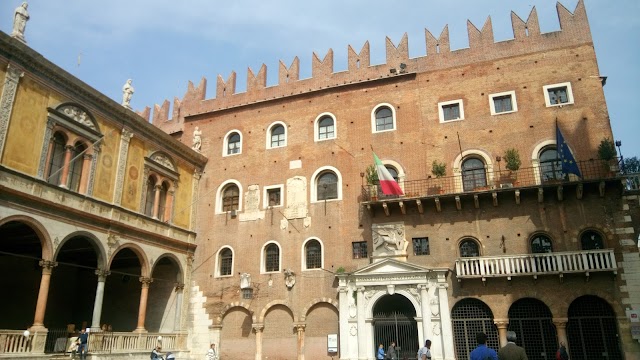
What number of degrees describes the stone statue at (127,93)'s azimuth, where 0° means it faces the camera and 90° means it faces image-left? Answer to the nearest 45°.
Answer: approximately 315°

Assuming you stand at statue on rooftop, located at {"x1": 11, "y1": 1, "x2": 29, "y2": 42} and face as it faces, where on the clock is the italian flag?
The italian flag is roughly at 11 o'clock from the statue on rooftop.

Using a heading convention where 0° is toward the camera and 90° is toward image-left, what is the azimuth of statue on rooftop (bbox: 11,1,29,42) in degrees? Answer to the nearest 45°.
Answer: approximately 315°

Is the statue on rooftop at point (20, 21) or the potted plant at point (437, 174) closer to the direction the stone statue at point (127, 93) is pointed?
the potted plant

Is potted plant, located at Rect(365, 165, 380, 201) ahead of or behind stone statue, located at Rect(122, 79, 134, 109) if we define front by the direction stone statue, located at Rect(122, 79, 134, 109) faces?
ahead

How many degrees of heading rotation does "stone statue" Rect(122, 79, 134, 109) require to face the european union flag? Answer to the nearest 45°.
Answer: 0° — it already faces it

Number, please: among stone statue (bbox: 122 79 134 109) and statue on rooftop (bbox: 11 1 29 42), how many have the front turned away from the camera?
0

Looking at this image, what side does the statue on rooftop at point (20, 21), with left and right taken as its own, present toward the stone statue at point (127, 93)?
left
